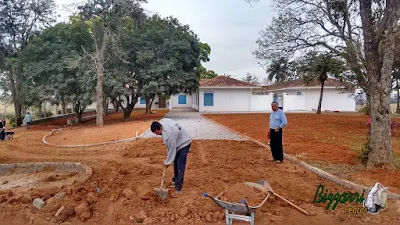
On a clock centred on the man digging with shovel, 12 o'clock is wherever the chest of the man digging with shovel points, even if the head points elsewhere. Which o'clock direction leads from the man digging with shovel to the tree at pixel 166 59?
The tree is roughly at 3 o'clock from the man digging with shovel.

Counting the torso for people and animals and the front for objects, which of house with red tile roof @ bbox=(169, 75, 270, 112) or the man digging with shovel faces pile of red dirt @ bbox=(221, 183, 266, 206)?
the house with red tile roof

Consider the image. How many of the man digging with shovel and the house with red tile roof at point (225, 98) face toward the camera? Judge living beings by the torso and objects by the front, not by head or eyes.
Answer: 1

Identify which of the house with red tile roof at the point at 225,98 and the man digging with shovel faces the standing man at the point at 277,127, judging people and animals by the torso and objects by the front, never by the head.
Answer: the house with red tile roof

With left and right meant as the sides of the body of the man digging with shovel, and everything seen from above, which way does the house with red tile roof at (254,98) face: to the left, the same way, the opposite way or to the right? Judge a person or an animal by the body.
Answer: to the left

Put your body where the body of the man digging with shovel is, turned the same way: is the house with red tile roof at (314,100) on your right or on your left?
on your right

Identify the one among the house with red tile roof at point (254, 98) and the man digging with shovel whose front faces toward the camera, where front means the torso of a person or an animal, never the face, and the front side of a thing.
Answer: the house with red tile roof

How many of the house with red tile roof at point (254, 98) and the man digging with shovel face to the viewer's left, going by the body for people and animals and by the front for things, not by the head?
1

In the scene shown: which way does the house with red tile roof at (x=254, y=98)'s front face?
toward the camera

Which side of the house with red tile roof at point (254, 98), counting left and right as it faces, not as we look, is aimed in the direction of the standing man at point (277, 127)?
front

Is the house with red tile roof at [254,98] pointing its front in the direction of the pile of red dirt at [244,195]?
yes

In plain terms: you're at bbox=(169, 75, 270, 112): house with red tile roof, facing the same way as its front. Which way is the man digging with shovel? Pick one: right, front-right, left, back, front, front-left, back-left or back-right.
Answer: front

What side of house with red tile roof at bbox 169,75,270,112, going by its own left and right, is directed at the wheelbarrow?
front

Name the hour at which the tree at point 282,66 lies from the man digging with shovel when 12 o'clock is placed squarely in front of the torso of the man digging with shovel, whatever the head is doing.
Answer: The tree is roughly at 4 o'clock from the man digging with shovel.

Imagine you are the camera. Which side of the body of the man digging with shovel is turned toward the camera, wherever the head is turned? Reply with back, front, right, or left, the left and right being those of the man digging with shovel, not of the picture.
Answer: left
